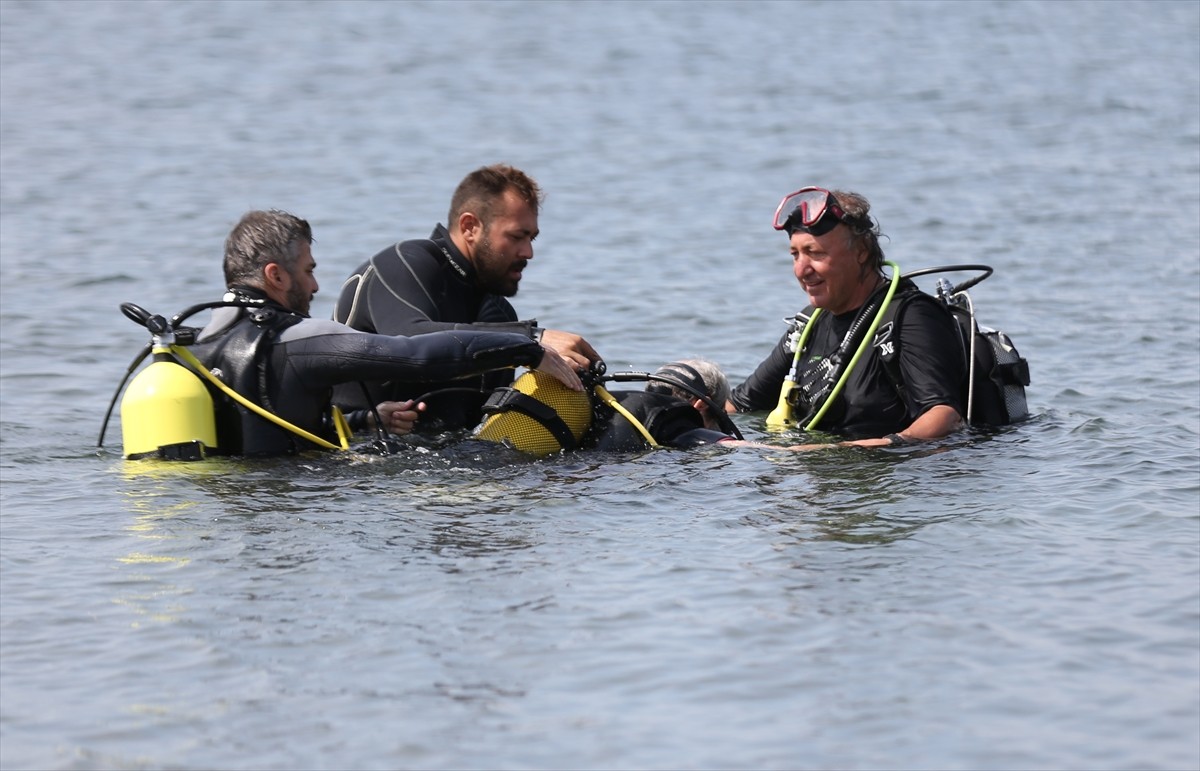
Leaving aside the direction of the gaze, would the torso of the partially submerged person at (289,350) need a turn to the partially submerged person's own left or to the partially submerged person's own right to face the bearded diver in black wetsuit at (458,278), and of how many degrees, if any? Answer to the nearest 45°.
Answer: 0° — they already face them

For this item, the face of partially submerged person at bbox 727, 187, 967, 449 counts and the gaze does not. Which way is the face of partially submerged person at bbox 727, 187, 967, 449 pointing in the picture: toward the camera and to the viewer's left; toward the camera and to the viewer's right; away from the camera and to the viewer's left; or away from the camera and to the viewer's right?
toward the camera and to the viewer's left

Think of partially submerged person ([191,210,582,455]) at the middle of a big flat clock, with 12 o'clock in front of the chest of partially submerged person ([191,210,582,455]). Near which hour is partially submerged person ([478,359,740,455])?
partially submerged person ([478,359,740,455]) is roughly at 1 o'clock from partially submerged person ([191,210,582,455]).

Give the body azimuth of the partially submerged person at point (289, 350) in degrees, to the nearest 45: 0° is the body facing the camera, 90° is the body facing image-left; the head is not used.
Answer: approximately 225°

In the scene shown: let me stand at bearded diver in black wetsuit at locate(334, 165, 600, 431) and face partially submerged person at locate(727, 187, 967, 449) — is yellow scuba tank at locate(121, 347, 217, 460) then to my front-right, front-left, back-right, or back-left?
back-right

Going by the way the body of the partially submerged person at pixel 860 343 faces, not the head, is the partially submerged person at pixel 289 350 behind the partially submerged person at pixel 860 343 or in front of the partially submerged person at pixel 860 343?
in front

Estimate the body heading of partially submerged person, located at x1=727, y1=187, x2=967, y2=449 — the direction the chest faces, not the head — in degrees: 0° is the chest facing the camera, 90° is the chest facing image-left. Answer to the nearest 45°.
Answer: approximately 45°

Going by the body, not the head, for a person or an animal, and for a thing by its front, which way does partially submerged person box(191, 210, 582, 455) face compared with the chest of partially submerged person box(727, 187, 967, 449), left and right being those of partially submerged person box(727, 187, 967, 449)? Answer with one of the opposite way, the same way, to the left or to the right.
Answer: the opposite way
